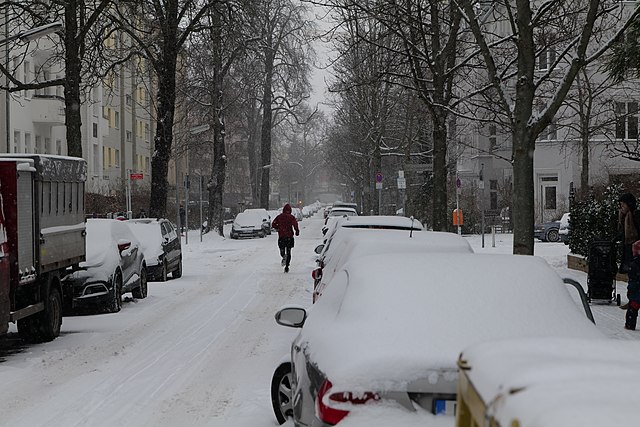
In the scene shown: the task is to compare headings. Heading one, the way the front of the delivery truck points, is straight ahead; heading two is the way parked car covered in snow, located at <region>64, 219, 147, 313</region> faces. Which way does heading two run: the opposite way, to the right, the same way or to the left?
the same way

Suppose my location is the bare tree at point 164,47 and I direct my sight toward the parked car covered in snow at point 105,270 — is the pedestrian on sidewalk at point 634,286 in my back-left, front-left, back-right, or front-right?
front-left

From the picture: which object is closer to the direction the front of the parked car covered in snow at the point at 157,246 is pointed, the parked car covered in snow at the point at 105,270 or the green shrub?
the parked car covered in snow

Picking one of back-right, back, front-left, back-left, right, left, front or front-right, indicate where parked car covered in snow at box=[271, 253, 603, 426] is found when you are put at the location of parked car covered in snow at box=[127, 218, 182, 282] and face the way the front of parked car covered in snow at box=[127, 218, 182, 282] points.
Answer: front-left

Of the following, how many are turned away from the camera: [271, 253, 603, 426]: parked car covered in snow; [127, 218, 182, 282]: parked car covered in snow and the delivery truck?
1

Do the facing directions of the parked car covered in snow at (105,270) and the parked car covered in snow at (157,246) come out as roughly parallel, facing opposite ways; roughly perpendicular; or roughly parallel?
roughly parallel

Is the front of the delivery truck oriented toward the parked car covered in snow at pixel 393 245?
no

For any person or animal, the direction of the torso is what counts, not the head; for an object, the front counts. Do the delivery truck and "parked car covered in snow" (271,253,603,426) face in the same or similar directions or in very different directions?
very different directions

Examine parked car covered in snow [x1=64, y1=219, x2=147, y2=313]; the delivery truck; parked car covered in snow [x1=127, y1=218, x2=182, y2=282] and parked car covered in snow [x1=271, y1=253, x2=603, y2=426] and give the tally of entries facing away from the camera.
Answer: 1

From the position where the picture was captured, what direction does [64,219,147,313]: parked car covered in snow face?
facing the viewer and to the left of the viewer

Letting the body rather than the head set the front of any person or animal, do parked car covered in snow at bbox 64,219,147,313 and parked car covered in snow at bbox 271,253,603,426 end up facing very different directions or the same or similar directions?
very different directions

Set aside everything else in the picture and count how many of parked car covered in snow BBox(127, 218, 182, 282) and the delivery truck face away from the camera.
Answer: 0

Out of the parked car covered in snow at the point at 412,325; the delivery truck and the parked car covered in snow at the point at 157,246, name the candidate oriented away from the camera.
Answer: the parked car covered in snow at the point at 412,325

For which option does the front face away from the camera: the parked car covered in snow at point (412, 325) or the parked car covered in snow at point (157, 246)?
the parked car covered in snow at point (412, 325)

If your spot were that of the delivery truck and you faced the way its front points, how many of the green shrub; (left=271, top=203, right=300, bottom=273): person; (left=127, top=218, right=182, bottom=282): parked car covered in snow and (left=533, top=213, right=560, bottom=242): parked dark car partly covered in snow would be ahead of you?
0

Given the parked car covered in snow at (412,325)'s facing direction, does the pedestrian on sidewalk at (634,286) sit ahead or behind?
ahead

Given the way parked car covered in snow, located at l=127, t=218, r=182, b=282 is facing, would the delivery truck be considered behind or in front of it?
in front
